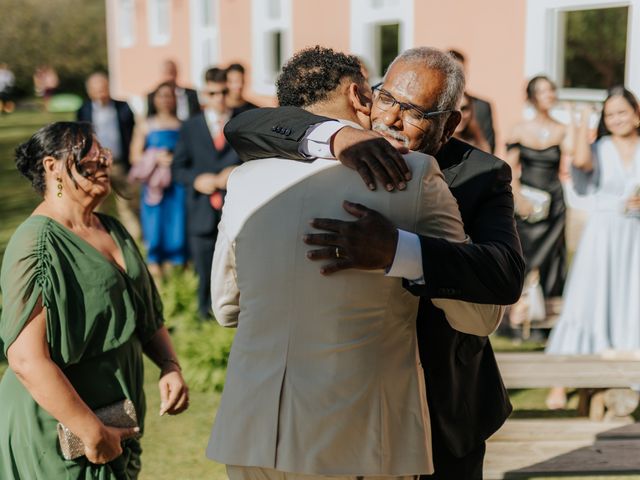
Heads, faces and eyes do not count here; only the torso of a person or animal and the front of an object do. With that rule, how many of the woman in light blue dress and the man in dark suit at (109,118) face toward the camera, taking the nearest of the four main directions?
2

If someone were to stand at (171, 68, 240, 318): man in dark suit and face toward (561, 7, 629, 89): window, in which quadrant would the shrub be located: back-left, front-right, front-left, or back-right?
back-right

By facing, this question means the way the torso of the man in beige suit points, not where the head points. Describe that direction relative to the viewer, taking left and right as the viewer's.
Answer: facing away from the viewer and to the right of the viewer

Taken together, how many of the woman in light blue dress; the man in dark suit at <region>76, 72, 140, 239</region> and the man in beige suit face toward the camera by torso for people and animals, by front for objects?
2

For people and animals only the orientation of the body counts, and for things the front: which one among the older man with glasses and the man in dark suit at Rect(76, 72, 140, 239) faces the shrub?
the man in dark suit

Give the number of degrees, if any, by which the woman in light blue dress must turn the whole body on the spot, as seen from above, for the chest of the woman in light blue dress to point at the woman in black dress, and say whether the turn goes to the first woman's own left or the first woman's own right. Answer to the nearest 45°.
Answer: approximately 135° to the first woman's own right

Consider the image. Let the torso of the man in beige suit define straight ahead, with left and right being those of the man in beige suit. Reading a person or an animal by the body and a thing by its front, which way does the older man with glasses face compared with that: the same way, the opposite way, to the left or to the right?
the opposite way

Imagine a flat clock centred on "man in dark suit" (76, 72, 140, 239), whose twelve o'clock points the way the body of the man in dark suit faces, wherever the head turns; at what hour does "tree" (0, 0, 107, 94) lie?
The tree is roughly at 6 o'clock from the man in dark suit.

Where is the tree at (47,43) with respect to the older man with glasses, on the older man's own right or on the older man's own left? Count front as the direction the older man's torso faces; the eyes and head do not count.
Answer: on the older man's own right

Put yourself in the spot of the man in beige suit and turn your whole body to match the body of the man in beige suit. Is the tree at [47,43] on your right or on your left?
on your left
